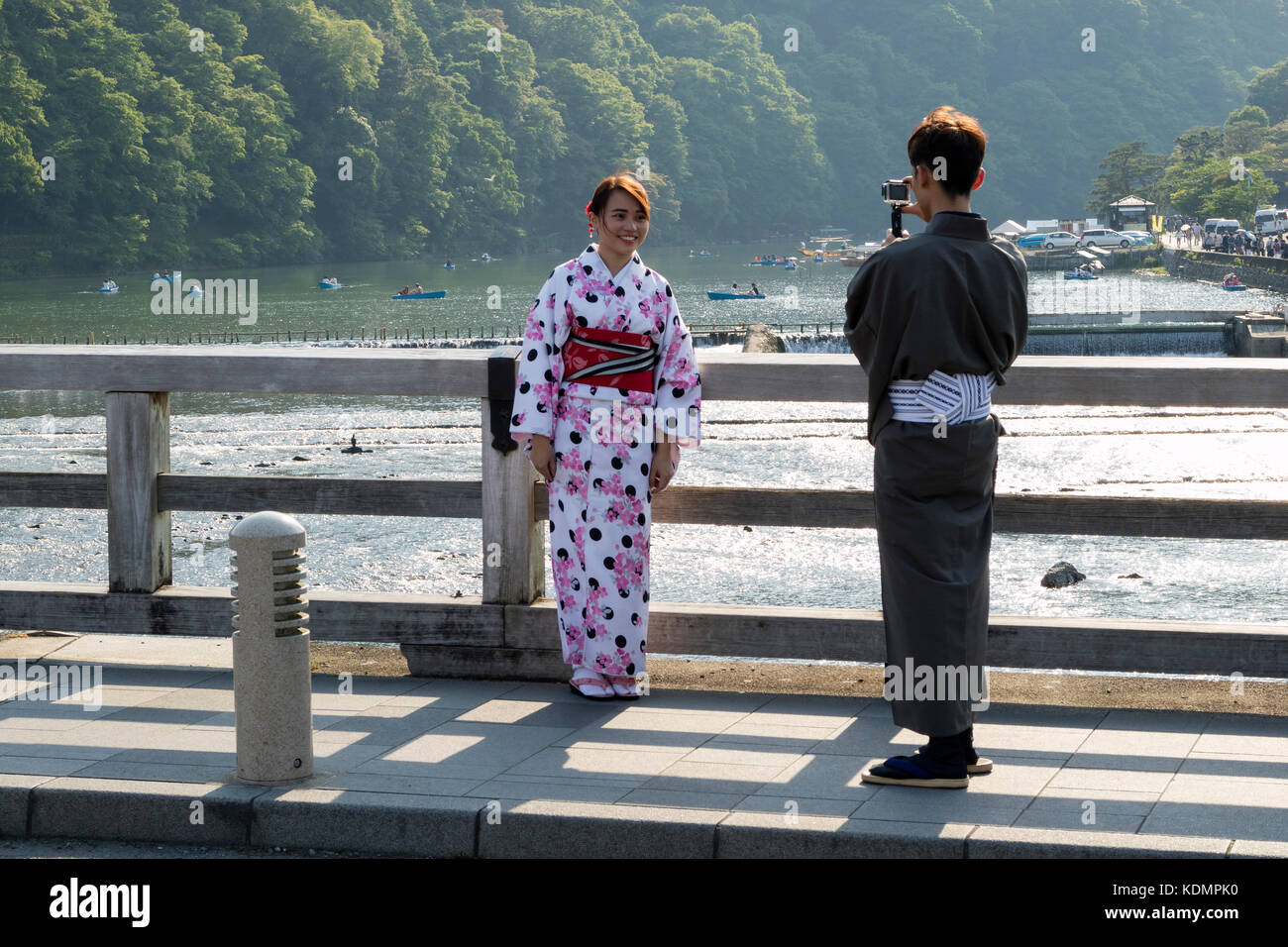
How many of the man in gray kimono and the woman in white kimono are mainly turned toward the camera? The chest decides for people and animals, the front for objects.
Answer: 1

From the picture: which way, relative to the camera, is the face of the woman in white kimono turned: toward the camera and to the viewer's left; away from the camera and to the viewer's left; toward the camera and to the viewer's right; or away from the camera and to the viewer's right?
toward the camera and to the viewer's right

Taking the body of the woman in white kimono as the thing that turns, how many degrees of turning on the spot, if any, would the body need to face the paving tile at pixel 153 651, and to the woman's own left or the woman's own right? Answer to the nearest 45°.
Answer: approximately 135° to the woman's own right

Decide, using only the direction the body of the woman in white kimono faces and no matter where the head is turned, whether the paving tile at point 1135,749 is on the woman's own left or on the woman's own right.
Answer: on the woman's own left

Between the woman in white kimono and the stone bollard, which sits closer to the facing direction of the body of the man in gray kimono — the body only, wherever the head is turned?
the woman in white kimono

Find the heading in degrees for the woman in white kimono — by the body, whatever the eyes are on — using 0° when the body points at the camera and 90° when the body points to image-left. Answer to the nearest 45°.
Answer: approximately 0°

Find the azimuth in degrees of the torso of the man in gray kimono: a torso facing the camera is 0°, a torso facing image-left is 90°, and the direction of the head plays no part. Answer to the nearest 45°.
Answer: approximately 135°

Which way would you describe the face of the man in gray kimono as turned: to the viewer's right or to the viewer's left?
to the viewer's left

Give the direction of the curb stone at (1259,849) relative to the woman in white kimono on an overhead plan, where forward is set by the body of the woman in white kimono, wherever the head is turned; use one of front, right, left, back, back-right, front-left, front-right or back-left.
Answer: front-left

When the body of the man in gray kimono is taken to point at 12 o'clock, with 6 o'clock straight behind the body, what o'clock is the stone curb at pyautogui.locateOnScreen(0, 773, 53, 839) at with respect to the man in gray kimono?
The stone curb is roughly at 10 o'clock from the man in gray kimono.

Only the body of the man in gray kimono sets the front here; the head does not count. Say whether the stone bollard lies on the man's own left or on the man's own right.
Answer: on the man's own left
